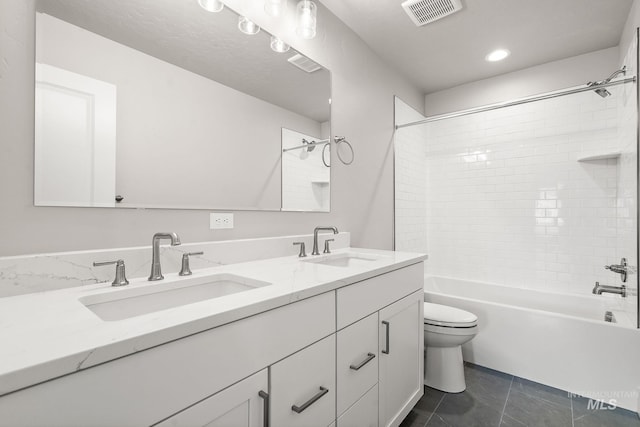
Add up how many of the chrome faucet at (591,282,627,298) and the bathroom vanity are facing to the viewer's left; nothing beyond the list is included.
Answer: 1

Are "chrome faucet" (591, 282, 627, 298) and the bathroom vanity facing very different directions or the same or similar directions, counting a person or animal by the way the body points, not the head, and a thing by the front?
very different directions

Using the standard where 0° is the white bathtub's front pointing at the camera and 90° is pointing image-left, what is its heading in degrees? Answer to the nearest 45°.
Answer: approximately 45°

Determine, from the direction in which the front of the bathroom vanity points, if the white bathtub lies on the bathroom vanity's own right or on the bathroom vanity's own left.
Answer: on the bathroom vanity's own left

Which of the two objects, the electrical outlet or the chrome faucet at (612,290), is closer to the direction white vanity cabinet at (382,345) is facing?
the chrome faucet

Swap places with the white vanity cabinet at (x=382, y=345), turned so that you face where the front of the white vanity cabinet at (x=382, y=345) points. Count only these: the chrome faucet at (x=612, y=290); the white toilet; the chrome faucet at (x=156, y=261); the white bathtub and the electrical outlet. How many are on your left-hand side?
3

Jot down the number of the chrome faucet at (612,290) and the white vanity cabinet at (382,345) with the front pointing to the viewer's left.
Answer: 1

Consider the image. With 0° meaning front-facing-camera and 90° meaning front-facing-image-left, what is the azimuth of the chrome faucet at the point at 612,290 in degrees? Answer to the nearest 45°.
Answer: approximately 90°

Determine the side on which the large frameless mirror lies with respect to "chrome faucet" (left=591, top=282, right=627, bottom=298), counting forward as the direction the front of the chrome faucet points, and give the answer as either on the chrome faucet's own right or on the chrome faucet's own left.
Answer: on the chrome faucet's own left
